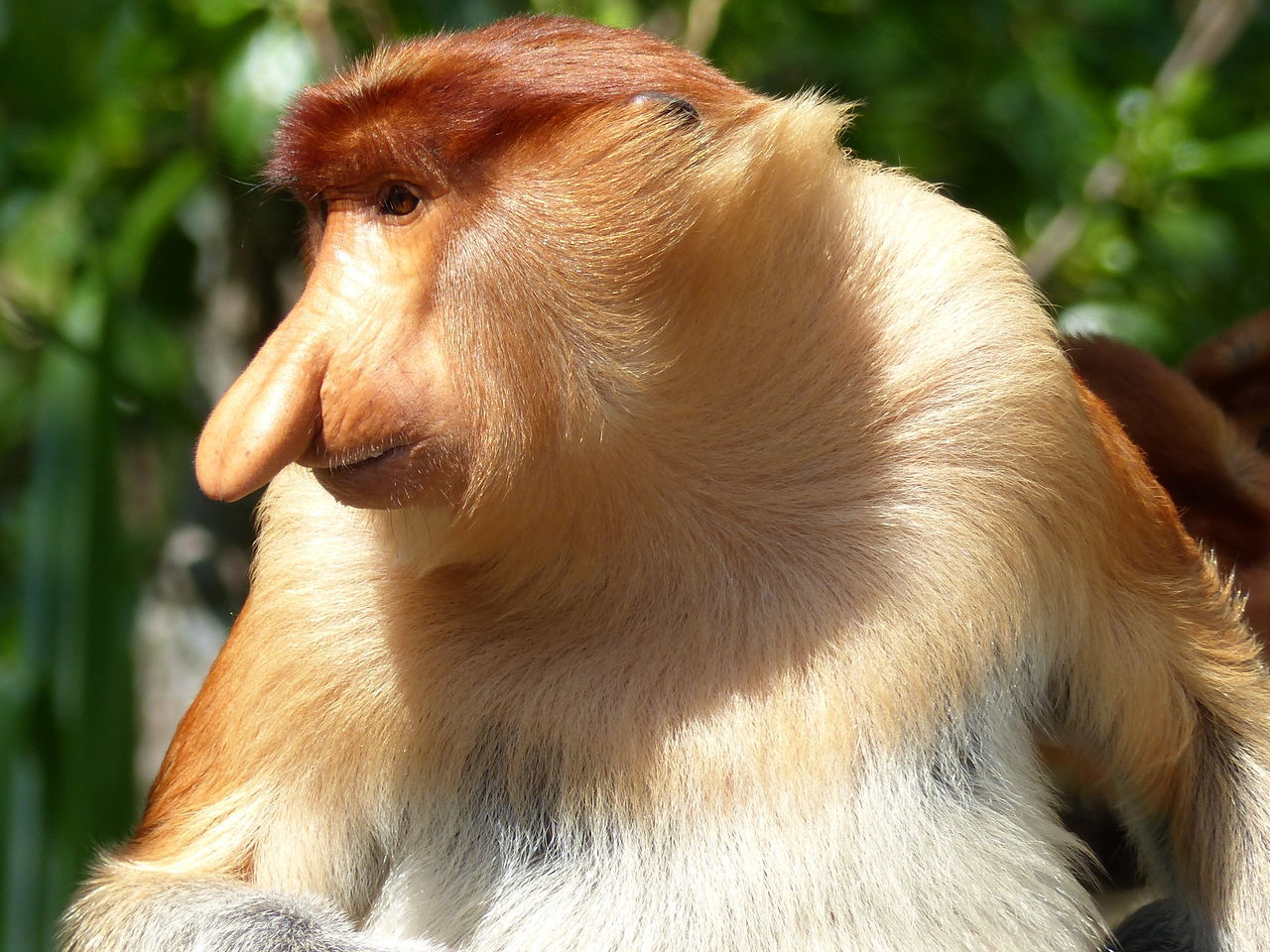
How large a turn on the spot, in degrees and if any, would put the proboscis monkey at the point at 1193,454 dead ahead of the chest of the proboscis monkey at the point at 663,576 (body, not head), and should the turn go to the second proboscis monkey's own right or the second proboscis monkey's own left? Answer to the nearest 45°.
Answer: approximately 180°

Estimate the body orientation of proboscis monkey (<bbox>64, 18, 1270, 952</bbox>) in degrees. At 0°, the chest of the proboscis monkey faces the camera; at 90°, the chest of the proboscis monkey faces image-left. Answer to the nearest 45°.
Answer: approximately 45°
